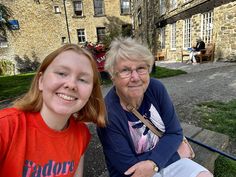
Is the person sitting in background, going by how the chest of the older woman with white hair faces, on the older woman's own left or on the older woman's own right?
on the older woman's own left

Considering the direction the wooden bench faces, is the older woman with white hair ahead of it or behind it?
ahead

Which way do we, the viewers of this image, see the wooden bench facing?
facing the viewer and to the left of the viewer

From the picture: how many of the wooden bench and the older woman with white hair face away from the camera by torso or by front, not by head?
0

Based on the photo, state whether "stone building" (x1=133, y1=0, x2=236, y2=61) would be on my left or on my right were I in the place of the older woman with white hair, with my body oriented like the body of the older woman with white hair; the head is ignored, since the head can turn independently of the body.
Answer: on my left

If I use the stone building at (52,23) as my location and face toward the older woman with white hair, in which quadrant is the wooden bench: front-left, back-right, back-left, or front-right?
front-left

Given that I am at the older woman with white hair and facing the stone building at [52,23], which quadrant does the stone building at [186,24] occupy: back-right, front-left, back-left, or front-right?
front-right

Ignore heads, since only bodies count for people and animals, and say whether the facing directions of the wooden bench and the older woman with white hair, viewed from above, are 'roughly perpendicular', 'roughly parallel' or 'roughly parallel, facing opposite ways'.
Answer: roughly perpendicular
